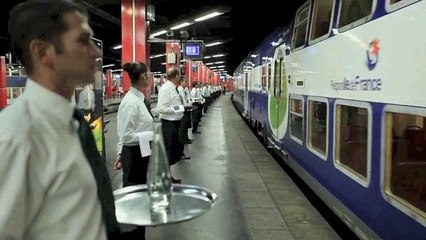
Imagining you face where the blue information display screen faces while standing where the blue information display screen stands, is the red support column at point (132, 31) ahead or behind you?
ahead

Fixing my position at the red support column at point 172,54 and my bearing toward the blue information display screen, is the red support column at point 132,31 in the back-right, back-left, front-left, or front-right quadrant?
back-right

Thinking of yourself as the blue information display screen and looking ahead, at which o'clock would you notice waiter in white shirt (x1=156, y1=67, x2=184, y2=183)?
The waiter in white shirt is roughly at 12 o'clock from the blue information display screen.

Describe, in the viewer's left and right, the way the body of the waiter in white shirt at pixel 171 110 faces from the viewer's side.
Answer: facing to the right of the viewer

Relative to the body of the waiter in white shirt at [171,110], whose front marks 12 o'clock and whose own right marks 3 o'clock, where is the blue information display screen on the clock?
The blue information display screen is roughly at 9 o'clock from the waiter in white shirt.

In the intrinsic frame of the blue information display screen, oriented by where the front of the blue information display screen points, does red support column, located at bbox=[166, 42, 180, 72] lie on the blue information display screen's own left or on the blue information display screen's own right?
on the blue information display screen's own right

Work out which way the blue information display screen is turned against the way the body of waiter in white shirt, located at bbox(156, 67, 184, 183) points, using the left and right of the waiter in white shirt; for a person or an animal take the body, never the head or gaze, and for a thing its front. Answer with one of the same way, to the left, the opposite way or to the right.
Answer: to the right

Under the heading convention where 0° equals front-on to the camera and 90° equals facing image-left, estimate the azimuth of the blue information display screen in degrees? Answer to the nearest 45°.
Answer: approximately 0°

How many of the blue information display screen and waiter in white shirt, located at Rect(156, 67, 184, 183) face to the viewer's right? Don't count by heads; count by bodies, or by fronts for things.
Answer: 1
